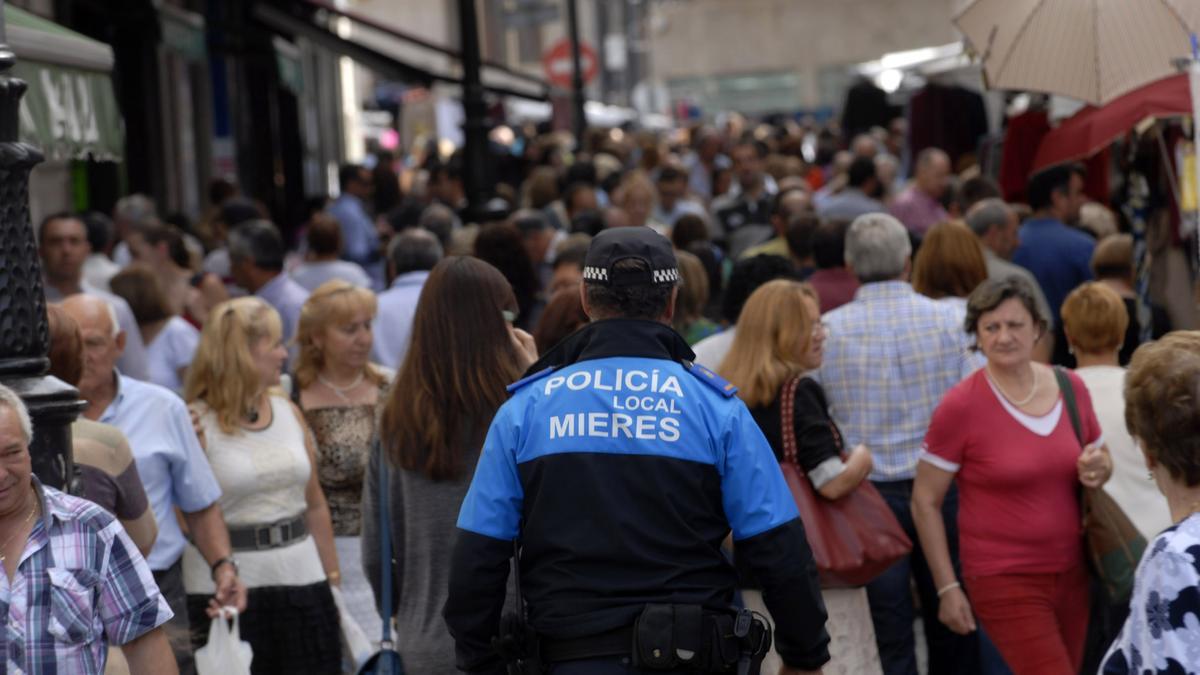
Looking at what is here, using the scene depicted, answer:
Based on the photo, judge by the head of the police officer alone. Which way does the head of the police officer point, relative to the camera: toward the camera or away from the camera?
away from the camera

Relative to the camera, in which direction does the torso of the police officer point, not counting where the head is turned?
away from the camera

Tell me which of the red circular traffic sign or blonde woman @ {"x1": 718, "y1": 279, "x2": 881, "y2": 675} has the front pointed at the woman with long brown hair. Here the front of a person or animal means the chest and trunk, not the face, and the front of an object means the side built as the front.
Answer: the red circular traffic sign

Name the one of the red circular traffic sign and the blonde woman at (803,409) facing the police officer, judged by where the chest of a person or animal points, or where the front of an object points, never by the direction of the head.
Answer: the red circular traffic sign

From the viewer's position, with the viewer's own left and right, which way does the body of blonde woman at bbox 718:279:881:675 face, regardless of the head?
facing away from the viewer and to the right of the viewer

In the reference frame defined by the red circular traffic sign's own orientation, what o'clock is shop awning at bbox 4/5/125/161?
The shop awning is roughly at 12 o'clock from the red circular traffic sign.

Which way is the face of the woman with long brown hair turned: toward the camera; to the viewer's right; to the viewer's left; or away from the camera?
away from the camera

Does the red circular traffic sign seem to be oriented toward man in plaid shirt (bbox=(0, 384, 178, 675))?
yes

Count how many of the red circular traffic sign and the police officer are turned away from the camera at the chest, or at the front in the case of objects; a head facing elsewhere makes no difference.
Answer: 1

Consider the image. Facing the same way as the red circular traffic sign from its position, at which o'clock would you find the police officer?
The police officer is roughly at 12 o'clock from the red circular traffic sign.

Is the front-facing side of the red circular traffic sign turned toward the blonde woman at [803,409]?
yes

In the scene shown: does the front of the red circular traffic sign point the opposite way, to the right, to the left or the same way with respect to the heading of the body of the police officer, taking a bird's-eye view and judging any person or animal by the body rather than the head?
the opposite way
